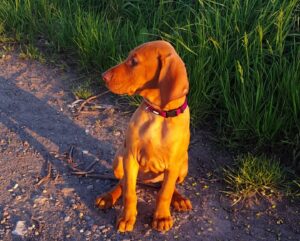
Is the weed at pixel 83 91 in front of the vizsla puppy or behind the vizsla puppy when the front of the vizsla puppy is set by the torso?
behind

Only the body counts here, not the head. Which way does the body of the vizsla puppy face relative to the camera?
toward the camera
